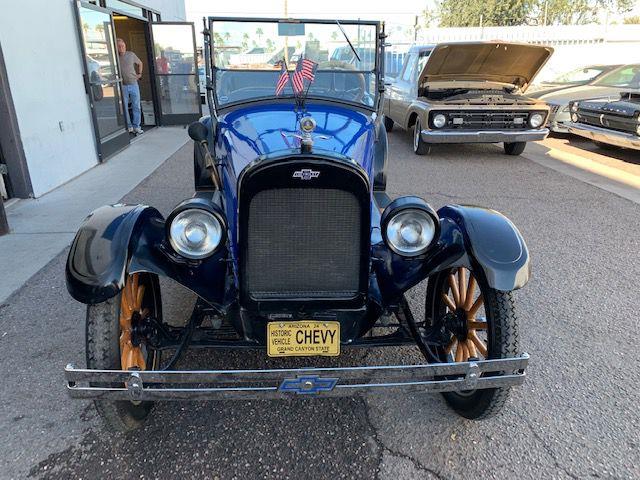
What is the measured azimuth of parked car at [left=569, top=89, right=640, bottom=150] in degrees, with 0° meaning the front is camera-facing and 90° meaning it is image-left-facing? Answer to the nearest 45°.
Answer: approximately 45°

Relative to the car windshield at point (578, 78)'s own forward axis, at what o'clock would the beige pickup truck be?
The beige pickup truck is roughly at 11 o'clock from the car windshield.

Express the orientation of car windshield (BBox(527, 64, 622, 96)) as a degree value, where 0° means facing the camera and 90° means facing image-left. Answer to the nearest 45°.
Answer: approximately 45°

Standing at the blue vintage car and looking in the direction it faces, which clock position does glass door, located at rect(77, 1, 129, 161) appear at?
The glass door is roughly at 5 o'clock from the blue vintage car.

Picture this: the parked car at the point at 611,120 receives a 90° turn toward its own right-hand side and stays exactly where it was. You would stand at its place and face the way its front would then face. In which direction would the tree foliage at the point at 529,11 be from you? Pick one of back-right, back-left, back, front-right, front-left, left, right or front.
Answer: front-right

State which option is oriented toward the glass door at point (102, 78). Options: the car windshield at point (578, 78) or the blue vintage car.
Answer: the car windshield

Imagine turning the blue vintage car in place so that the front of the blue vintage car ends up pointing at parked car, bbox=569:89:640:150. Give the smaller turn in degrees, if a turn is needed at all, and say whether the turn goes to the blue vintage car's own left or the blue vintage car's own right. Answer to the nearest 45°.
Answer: approximately 135° to the blue vintage car's own left

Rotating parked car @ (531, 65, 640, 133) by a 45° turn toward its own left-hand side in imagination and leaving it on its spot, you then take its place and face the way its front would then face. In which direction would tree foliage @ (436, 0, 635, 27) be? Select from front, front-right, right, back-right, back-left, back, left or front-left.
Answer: back

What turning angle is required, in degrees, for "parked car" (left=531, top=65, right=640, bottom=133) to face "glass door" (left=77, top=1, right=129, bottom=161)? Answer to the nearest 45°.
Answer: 0° — it already faces it
